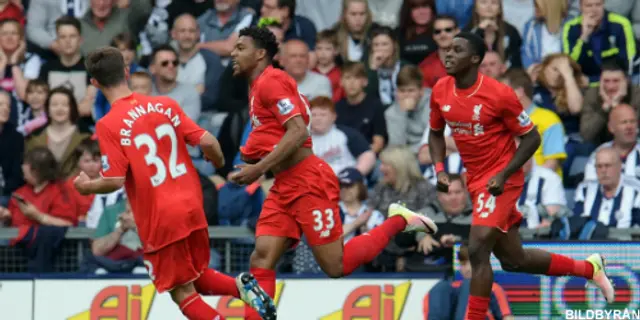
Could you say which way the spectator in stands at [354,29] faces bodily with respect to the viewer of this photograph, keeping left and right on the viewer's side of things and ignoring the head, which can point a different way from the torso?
facing the viewer

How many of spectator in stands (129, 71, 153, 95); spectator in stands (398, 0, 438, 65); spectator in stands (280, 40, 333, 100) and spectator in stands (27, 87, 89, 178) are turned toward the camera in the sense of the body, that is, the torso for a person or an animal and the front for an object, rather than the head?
4

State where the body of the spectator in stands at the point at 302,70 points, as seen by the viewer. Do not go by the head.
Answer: toward the camera

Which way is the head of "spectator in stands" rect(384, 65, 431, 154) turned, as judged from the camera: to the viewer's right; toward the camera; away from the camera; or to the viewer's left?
toward the camera

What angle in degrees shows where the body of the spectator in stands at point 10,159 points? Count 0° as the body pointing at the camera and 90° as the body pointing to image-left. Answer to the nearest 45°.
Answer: approximately 0°

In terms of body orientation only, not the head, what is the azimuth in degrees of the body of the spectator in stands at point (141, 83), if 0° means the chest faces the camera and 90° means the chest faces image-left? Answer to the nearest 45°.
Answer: approximately 0°

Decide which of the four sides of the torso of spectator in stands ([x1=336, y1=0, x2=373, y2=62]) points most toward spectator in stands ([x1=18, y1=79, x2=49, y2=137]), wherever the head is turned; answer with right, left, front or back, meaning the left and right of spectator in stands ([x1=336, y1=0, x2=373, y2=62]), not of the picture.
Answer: right

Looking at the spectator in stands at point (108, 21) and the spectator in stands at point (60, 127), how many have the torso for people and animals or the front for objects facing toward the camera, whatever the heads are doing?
2

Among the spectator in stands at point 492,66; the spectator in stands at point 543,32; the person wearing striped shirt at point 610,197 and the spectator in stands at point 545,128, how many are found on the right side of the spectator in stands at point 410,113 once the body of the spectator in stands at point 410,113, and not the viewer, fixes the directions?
0

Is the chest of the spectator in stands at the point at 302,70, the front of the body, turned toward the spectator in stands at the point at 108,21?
no

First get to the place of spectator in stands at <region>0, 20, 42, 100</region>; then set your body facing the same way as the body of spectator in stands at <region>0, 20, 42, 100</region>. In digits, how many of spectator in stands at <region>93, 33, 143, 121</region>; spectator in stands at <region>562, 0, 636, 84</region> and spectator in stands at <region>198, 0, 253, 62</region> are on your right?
0

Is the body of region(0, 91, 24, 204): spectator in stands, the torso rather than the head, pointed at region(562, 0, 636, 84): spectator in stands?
no

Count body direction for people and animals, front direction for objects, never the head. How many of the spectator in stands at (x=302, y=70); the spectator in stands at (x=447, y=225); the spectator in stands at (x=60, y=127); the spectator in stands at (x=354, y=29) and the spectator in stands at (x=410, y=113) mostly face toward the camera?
5

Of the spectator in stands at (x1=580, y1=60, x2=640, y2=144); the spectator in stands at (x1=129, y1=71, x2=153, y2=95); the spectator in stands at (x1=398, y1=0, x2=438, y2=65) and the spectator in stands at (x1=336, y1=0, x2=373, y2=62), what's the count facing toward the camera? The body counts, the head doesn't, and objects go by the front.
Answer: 4

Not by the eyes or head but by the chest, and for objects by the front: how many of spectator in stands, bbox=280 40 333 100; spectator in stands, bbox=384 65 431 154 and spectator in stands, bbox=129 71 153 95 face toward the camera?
3

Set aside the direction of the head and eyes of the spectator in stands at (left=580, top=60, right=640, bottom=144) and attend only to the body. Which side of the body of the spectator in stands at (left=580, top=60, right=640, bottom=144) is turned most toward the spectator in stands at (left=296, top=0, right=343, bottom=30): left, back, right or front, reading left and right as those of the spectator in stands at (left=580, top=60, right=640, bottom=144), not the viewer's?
right

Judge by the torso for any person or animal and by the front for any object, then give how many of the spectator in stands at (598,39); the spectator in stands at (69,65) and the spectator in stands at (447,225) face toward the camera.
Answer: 3

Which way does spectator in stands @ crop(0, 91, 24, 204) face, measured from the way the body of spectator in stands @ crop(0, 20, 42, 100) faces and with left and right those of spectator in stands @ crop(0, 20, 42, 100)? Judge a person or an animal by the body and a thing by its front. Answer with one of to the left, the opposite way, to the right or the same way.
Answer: the same way
